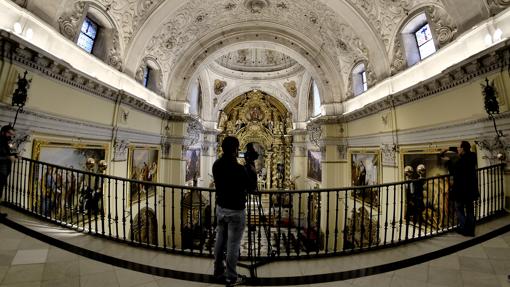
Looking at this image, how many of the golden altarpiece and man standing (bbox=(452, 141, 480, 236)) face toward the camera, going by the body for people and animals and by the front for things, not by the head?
1

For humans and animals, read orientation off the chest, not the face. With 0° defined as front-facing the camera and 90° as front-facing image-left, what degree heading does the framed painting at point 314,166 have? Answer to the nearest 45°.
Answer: approximately 45°

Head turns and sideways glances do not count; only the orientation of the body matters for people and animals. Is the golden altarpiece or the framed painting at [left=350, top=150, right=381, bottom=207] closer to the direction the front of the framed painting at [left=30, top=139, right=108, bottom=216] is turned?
the framed painting

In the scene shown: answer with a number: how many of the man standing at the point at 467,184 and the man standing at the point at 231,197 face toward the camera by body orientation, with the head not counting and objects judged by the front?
0

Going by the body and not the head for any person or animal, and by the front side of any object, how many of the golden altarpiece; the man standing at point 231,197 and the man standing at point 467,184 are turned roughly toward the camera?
1

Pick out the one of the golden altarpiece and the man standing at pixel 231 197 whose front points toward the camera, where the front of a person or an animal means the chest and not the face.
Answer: the golden altarpiece

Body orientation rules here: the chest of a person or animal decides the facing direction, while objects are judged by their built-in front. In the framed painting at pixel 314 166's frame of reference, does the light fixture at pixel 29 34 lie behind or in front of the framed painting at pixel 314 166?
in front

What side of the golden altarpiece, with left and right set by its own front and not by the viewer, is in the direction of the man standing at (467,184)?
front

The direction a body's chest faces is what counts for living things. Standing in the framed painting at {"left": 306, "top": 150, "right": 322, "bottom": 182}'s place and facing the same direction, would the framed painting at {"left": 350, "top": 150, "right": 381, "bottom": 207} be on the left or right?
on its left

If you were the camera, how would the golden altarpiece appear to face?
facing the viewer

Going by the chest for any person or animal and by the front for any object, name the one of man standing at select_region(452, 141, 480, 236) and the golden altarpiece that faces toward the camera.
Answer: the golden altarpiece

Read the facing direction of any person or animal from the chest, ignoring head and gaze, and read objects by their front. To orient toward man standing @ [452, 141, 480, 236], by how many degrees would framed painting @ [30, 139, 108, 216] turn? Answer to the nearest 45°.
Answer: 0° — it already faces them

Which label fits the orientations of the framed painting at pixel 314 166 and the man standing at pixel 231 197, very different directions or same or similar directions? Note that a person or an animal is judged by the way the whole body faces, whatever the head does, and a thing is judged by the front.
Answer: very different directions

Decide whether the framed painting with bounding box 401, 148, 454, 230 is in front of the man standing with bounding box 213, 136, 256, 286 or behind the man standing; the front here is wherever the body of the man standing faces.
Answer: in front
